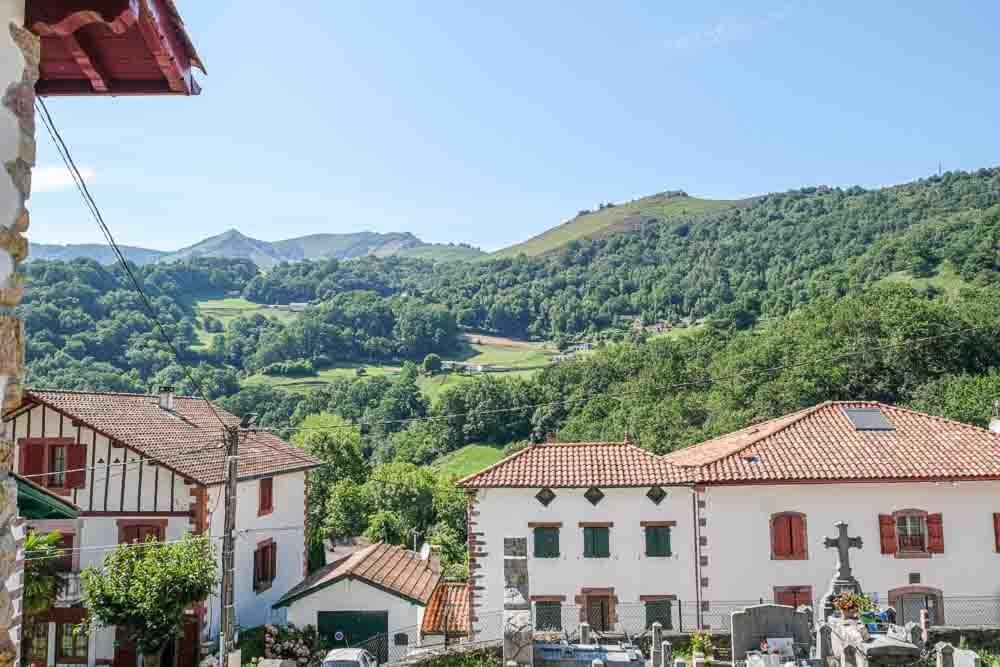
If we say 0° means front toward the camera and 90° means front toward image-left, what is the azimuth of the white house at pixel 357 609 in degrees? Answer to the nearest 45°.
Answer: approximately 0°

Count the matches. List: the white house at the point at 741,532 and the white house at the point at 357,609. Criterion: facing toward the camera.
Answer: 2

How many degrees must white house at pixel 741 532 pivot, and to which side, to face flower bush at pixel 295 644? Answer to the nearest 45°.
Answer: approximately 90° to its right

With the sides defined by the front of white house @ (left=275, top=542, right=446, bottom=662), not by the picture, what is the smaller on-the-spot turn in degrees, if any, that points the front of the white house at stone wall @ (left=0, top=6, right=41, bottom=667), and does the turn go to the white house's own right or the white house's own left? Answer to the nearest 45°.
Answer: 0° — it already faces it

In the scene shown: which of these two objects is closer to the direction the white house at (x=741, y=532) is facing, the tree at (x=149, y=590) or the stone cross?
the stone cross

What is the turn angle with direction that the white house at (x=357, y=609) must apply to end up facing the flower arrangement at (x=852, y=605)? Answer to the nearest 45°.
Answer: approximately 45° to its left

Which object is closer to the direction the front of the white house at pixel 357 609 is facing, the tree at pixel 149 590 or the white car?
the white car

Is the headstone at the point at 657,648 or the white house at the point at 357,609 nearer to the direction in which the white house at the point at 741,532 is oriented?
the headstone

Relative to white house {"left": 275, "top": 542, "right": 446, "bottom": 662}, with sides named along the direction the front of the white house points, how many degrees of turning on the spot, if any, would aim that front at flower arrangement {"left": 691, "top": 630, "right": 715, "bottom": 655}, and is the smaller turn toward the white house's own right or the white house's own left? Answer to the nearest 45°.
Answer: approximately 45° to the white house's own left
